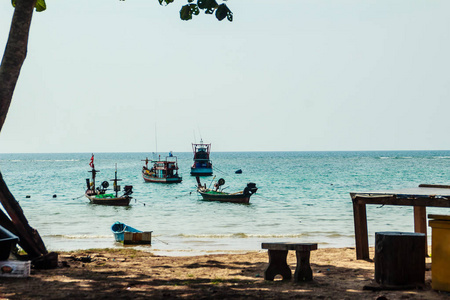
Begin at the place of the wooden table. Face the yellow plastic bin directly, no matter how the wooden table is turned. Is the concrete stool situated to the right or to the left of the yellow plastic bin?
right

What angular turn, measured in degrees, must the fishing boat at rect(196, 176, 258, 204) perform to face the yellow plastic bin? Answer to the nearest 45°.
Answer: approximately 90° to its left

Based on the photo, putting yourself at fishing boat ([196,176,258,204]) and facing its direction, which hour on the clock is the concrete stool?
The concrete stool is roughly at 9 o'clock from the fishing boat.

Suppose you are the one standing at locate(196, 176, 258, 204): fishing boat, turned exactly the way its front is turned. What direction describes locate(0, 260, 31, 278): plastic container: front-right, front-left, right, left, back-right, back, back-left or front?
left

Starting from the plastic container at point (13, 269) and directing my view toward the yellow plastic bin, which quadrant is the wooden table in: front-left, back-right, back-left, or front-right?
front-left

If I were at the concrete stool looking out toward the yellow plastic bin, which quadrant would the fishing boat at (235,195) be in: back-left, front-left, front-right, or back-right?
back-left

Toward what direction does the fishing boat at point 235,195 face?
to the viewer's left
